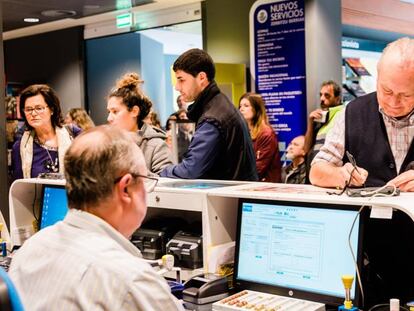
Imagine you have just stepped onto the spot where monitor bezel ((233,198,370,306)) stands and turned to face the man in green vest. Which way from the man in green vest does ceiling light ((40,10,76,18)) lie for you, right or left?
left

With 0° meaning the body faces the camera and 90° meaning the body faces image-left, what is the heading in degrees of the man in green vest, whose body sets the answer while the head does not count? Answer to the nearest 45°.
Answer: approximately 45°

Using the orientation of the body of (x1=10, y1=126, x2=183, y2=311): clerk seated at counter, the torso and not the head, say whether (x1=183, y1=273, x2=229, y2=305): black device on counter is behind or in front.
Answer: in front

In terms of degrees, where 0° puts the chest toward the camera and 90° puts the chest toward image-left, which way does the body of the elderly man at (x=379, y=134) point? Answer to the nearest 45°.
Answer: approximately 0°

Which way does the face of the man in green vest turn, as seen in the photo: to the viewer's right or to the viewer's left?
to the viewer's left

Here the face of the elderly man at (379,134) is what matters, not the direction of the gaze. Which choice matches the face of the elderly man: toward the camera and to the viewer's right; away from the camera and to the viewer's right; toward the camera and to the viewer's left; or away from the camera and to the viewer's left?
toward the camera and to the viewer's left

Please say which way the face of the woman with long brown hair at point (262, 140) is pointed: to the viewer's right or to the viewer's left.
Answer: to the viewer's left
